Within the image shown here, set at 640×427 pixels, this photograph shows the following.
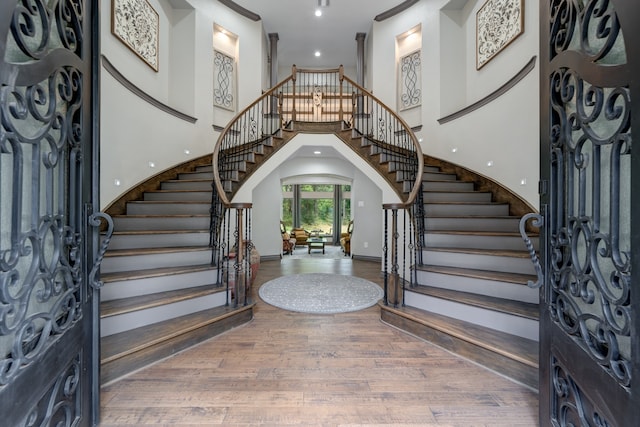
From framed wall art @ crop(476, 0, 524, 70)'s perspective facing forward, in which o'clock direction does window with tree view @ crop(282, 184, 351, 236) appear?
The window with tree view is roughly at 3 o'clock from the framed wall art.

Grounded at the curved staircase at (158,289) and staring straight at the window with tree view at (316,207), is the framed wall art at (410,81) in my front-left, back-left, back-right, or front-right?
front-right

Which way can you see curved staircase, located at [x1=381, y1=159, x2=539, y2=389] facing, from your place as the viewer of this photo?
facing the viewer and to the left of the viewer

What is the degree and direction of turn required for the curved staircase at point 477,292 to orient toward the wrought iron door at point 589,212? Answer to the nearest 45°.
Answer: approximately 45° to its left

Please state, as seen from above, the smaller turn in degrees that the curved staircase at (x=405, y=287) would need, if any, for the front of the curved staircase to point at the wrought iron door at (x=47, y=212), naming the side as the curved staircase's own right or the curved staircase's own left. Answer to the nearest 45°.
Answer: approximately 45° to the curved staircase's own right

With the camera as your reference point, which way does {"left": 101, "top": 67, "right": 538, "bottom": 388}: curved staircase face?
facing the viewer

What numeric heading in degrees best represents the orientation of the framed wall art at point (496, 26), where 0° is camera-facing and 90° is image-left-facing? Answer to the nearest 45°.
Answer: approximately 45°

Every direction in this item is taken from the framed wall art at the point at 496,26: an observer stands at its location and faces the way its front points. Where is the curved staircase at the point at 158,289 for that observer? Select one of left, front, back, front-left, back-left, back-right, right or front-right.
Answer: front

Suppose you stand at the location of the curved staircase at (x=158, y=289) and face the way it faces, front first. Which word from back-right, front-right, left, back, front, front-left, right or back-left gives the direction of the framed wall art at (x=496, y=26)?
front-left

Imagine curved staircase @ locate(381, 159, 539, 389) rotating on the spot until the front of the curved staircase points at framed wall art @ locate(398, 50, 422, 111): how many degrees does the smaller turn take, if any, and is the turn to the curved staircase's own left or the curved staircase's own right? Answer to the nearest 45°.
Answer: approximately 135° to the curved staircase's own right

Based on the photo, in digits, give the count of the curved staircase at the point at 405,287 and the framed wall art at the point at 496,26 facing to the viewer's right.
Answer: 0

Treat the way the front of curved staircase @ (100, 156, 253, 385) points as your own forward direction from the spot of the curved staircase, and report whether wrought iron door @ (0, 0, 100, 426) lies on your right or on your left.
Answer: on your right

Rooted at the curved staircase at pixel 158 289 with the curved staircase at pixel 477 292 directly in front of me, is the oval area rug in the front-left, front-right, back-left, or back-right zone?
front-left

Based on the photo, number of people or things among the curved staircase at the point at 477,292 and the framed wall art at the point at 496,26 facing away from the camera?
0
